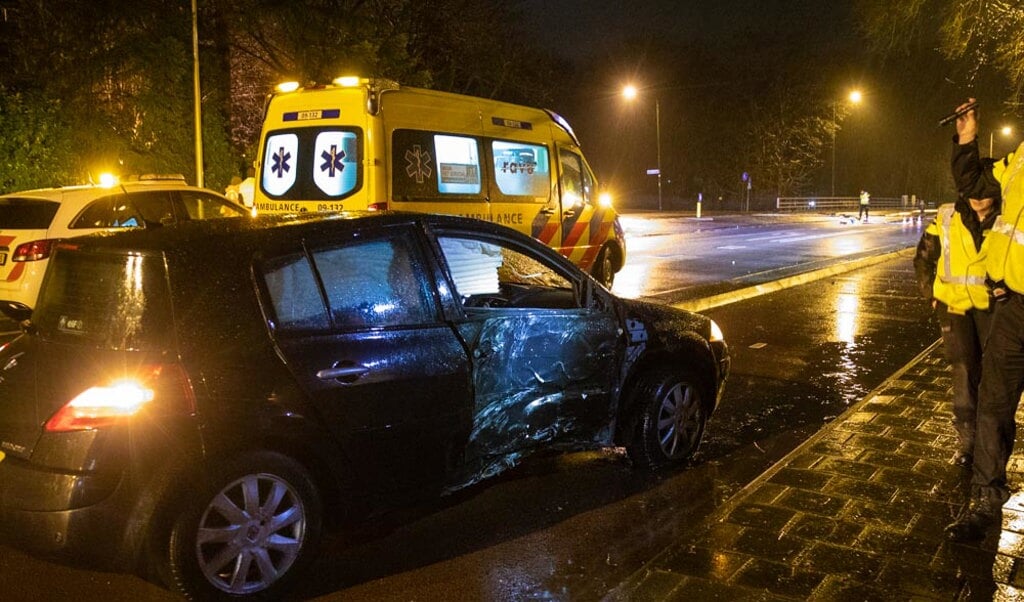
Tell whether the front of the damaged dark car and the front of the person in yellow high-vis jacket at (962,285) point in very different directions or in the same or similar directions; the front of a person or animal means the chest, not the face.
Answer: very different directions

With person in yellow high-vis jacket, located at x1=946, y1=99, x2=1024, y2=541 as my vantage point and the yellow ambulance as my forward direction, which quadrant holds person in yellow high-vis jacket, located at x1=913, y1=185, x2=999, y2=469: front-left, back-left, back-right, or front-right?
front-right

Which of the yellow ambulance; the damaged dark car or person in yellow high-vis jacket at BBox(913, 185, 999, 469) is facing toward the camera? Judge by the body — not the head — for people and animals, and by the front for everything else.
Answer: the person in yellow high-vis jacket

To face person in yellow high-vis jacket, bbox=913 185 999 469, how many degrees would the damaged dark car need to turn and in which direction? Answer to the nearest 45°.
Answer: approximately 45° to its right

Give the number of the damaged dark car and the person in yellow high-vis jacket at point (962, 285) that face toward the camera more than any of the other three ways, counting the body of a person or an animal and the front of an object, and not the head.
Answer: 1

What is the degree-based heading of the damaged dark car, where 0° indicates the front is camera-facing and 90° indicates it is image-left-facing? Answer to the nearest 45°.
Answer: approximately 225°

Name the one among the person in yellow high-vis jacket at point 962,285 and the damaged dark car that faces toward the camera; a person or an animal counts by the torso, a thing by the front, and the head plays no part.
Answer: the person in yellow high-vis jacket

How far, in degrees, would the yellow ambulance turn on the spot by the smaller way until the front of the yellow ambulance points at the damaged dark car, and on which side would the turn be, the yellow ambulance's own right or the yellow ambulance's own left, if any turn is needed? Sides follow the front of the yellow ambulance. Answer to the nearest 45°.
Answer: approximately 135° to the yellow ambulance's own right

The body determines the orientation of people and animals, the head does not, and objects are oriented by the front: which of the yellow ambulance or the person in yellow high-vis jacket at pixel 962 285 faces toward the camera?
the person in yellow high-vis jacket

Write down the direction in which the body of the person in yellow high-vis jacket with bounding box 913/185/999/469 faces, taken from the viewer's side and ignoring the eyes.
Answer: toward the camera

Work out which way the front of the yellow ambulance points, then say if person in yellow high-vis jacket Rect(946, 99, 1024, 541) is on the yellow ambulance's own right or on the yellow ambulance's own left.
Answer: on the yellow ambulance's own right

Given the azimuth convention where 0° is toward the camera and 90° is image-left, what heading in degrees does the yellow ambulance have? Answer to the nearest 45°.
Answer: approximately 225°

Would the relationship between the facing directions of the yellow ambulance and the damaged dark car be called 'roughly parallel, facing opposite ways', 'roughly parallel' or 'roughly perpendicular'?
roughly parallel

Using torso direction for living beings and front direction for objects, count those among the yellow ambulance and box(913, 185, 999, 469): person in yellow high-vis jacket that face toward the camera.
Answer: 1

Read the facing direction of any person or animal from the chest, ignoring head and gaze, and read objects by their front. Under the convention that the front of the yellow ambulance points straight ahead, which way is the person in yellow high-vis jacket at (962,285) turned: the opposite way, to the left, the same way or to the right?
the opposite way
